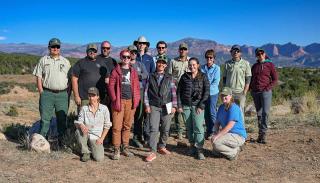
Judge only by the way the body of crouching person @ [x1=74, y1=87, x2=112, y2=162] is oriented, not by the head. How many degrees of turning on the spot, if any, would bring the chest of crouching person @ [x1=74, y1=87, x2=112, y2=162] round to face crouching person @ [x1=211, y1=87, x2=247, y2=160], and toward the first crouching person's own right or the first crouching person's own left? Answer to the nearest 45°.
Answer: approximately 90° to the first crouching person's own left

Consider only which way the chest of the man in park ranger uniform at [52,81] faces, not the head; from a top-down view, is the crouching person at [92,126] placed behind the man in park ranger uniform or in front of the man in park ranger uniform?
in front

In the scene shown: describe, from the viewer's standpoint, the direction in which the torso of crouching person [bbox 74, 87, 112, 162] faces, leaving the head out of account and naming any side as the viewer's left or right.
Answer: facing the viewer

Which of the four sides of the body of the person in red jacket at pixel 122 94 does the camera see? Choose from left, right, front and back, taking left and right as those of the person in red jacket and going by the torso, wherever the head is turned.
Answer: front

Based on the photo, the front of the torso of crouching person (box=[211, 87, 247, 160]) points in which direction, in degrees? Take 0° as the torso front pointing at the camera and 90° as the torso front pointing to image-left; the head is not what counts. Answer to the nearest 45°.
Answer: approximately 45°

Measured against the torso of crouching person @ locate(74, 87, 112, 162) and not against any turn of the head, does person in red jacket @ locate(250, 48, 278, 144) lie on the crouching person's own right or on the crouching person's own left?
on the crouching person's own left

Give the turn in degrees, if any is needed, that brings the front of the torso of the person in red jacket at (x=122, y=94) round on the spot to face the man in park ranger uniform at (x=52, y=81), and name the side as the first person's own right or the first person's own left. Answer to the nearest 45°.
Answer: approximately 90° to the first person's own right

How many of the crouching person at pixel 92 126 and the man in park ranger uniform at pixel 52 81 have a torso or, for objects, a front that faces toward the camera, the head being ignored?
2

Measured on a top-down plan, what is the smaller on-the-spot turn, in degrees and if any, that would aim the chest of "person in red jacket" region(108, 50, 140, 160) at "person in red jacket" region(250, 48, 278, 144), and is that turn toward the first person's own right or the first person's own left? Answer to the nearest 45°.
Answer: approximately 90° to the first person's own left

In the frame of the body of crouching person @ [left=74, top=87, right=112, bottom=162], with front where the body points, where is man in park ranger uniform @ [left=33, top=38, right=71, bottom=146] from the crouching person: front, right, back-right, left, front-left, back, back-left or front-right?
back-right

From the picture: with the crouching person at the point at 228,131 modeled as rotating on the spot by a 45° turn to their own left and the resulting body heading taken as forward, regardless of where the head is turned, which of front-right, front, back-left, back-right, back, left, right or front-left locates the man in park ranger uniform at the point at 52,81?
right

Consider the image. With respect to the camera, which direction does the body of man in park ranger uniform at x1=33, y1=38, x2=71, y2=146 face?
toward the camera

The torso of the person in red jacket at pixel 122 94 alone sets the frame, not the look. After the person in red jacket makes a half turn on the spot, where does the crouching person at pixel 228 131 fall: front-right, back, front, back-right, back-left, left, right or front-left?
right

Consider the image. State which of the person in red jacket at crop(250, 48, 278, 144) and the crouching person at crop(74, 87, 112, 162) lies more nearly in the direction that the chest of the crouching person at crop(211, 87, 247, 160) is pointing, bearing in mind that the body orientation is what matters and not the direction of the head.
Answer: the crouching person
